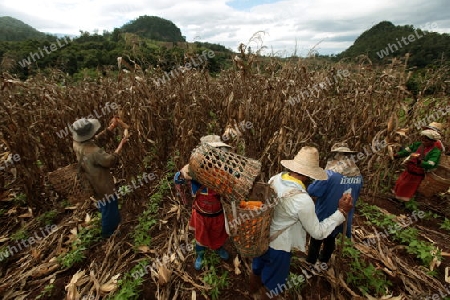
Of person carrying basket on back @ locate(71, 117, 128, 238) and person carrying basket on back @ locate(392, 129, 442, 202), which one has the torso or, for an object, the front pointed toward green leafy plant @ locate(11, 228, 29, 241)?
person carrying basket on back @ locate(392, 129, 442, 202)

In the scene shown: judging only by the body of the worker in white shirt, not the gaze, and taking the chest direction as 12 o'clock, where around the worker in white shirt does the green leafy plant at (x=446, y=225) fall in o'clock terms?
The green leafy plant is roughly at 12 o'clock from the worker in white shirt.

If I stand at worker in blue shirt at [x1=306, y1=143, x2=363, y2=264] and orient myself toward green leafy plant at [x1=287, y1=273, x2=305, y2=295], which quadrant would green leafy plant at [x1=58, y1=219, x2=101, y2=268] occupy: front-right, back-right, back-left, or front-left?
front-right

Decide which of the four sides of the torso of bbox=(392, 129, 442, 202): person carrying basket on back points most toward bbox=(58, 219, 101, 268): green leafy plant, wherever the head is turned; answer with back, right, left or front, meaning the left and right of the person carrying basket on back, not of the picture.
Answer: front

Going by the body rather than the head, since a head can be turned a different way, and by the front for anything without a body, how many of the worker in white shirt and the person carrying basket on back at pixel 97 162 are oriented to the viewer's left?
0

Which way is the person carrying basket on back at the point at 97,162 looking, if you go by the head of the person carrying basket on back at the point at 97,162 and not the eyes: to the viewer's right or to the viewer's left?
to the viewer's right

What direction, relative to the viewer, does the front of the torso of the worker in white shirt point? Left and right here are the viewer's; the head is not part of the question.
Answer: facing away from the viewer and to the right of the viewer

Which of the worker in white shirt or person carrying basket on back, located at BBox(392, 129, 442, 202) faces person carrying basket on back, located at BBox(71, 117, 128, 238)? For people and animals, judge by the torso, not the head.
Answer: person carrying basket on back, located at BBox(392, 129, 442, 202)

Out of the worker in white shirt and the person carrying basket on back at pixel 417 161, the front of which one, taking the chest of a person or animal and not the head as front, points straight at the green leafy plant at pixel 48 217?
the person carrying basket on back

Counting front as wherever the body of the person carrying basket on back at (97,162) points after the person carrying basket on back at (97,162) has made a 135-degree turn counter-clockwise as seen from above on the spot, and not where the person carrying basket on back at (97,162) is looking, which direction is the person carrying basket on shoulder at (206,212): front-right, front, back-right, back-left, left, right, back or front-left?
back-left

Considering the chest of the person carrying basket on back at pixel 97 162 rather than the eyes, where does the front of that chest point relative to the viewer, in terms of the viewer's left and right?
facing away from the viewer and to the right of the viewer

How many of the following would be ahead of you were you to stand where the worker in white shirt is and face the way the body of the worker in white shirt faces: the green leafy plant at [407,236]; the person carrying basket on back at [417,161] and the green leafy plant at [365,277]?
3

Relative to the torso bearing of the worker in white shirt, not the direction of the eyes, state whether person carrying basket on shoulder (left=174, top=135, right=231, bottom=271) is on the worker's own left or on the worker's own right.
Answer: on the worker's own left

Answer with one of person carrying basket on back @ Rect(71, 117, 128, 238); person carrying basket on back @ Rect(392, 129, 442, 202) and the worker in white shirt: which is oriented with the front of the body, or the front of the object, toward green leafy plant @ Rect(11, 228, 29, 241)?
person carrying basket on back @ Rect(392, 129, 442, 202)

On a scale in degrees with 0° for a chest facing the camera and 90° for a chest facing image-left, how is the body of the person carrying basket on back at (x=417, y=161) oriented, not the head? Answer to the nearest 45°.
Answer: approximately 45°

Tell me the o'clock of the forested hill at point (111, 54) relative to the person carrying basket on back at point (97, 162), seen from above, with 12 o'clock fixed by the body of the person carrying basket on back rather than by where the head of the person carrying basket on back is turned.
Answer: The forested hill is roughly at 11 o'clock from the person carrying basket on back.
